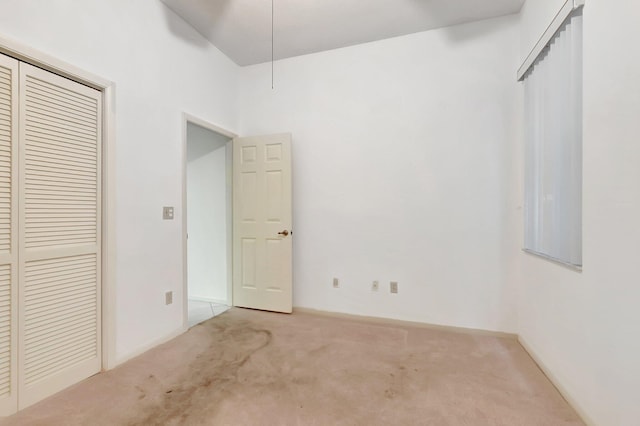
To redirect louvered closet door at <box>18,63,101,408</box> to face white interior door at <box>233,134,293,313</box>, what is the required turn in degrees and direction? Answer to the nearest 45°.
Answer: approximately 45° to its left

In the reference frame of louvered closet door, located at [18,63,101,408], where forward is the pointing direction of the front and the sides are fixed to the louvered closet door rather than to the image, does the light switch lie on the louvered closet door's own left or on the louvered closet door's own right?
on the louvered closet door's own left

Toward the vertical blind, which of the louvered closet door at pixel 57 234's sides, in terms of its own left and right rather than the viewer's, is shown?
front

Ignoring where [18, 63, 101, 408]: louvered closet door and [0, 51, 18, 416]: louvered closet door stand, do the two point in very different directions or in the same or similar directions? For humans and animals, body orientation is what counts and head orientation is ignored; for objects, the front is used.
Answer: same or similar directions

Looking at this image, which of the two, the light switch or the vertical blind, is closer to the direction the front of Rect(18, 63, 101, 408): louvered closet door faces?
the vertical blind

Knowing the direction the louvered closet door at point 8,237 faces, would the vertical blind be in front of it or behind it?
in front

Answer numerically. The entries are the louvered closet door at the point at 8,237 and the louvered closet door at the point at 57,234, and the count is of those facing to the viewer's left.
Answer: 0

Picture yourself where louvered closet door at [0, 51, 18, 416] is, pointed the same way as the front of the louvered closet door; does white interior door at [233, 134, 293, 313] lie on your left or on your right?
on your left

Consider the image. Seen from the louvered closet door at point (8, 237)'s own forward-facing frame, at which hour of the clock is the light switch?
The light switch is roughly at 10 o'clock from the louvered closet door.

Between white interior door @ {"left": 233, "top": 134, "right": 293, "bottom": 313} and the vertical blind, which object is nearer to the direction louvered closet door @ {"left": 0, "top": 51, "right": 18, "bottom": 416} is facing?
the vertical blind
